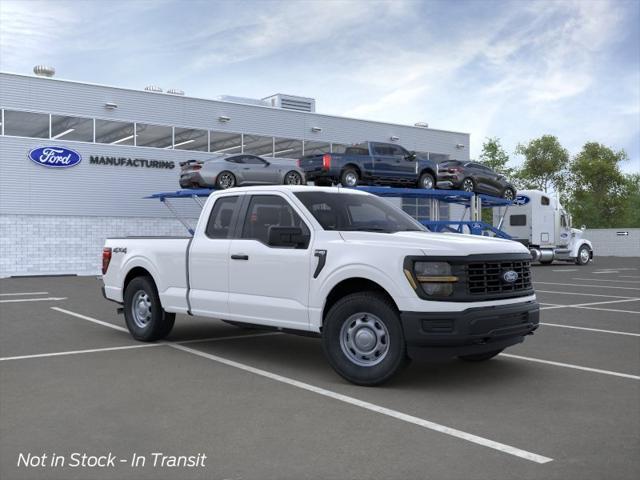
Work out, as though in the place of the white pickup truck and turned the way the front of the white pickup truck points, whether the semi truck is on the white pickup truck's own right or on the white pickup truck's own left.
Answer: on the white pickup truck's own left

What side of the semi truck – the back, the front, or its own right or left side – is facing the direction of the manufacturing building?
back

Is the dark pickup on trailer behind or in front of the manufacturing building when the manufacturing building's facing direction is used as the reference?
in front

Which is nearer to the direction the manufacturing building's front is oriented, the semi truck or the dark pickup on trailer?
the dark pickup on trailer

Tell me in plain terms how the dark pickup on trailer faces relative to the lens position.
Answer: facing away from the viewer and to the right of the viewer

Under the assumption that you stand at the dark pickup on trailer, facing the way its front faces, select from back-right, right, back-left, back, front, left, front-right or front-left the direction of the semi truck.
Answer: front

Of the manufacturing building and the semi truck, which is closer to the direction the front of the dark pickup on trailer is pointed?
the semi truck

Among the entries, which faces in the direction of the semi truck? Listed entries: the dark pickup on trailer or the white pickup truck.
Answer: the dark pickup on trailer

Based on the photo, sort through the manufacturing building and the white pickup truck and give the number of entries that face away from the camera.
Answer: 0

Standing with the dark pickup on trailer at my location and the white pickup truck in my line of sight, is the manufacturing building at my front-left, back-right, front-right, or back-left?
back-right

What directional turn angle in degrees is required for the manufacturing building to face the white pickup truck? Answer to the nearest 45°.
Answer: approximately 45° to its right

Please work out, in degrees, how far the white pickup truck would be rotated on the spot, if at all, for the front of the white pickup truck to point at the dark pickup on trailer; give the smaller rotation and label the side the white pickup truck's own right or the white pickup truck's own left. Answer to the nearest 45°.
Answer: approximately 135° to the white pickup truck's own left

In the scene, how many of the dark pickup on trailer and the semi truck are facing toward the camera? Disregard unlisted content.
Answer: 0
